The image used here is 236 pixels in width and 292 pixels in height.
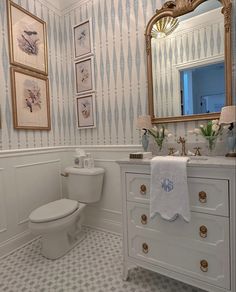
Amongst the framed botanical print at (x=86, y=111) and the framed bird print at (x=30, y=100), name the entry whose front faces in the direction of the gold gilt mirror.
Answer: the framed bird print at (x=30, y=100)

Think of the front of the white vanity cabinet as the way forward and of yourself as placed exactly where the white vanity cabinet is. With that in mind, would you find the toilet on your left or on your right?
on your right

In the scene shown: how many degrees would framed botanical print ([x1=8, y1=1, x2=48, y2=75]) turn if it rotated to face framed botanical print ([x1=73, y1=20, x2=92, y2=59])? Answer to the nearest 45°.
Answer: approximately 45° to its left

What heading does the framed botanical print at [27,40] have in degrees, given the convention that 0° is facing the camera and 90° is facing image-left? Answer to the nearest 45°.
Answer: approximately 315°

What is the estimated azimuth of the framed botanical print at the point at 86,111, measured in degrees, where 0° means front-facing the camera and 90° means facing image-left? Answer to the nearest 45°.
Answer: approximately 45°

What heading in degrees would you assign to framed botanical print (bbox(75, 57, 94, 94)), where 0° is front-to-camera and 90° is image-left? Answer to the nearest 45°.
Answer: approximately 45°

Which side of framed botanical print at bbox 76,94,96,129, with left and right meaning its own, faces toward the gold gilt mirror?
left

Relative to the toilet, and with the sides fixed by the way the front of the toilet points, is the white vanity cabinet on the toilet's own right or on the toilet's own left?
on the toilet's own left
